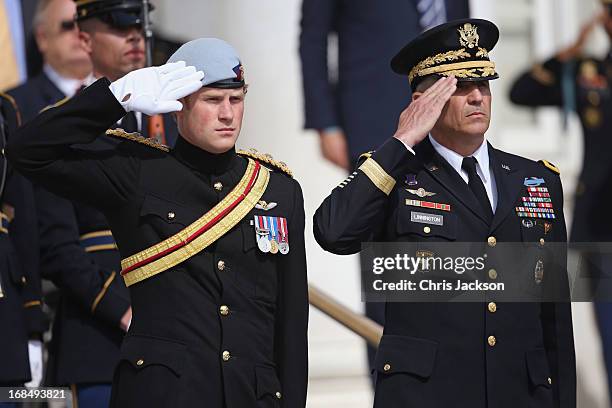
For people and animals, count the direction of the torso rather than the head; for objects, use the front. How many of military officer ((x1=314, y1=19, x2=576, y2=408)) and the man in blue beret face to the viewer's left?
0

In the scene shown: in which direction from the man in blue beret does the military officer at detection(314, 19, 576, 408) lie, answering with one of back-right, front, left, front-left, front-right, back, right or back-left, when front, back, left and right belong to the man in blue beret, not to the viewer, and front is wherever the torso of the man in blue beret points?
front-left

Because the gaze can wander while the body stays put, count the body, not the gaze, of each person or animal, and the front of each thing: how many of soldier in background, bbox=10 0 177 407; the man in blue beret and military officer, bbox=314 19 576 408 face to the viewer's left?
0

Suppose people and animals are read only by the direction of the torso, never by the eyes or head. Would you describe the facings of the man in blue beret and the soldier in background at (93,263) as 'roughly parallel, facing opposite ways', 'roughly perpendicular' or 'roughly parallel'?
roughly parallel

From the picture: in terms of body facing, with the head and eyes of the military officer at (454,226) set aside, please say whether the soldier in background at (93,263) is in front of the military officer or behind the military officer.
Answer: behind

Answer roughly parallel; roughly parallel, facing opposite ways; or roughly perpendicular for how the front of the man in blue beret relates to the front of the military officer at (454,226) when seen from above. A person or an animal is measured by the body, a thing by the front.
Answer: roughly parallel

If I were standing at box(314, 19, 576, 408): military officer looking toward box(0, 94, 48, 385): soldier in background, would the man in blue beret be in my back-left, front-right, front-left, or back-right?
front-left

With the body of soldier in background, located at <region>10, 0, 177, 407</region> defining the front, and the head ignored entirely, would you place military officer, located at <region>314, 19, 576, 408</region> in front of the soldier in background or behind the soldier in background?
in front

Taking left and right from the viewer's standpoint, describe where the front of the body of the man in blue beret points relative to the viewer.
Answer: facing the viewer and to the right of the viewer

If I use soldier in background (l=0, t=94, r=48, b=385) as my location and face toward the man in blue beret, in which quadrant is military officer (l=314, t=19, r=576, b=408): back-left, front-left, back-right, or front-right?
front-left

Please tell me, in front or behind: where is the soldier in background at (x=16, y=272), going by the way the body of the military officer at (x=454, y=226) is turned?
behind

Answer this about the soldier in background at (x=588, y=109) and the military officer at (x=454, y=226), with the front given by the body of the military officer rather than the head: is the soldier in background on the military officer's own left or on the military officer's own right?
on the military officer's own left
